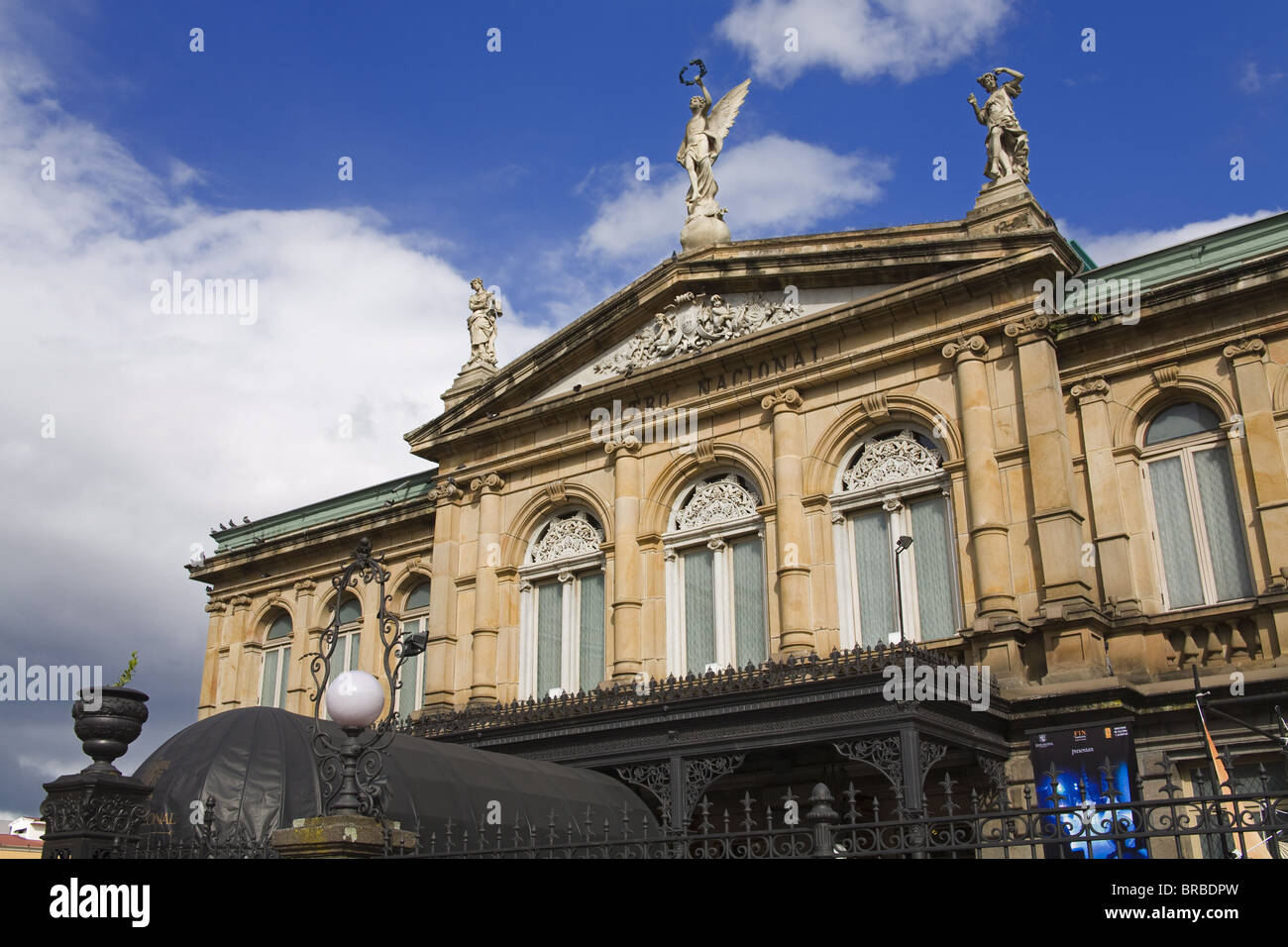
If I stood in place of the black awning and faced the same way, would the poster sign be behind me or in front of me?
behind

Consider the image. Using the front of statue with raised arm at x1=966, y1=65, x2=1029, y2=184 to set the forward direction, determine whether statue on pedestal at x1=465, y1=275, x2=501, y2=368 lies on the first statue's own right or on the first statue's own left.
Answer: on the first statue's own right

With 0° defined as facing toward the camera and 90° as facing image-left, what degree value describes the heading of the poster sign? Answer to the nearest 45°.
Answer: approximately 0°

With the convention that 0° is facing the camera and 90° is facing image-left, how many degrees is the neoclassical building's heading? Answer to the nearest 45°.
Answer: approximately 45°

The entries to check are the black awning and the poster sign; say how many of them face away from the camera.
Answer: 0

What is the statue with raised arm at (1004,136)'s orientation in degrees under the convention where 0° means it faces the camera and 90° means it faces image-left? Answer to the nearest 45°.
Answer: approximately 45°

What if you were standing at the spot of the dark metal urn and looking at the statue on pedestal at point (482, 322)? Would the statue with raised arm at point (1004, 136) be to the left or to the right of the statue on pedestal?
right

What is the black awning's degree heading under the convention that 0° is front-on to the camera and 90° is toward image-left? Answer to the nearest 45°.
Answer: approximately 45°
